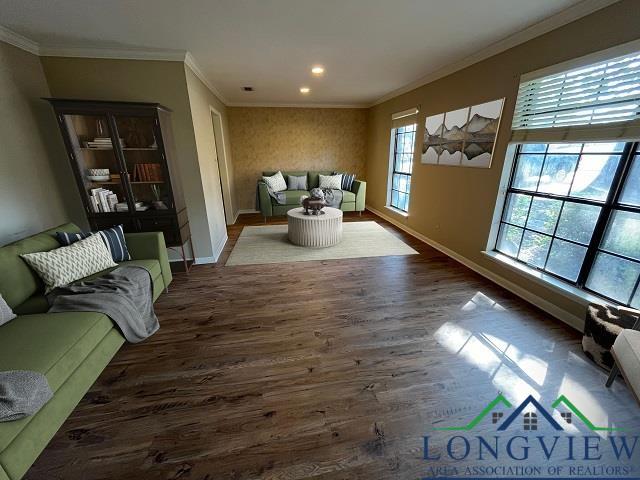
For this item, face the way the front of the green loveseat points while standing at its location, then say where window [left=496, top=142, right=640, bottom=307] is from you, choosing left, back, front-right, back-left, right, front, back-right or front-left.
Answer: front-left

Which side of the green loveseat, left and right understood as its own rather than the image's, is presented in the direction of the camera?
front

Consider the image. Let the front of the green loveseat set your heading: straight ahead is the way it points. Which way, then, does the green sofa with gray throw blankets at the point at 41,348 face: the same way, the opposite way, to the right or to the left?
to the left

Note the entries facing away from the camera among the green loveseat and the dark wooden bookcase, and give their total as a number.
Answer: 0

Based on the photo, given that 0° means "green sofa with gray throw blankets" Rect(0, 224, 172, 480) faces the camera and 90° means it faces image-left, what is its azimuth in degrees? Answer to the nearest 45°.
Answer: approximately 315°

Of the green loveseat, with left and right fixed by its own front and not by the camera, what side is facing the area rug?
front

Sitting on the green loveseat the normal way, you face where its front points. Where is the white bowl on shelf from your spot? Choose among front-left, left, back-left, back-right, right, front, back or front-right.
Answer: front-right

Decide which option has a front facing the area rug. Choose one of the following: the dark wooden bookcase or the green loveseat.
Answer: the green loveseat
